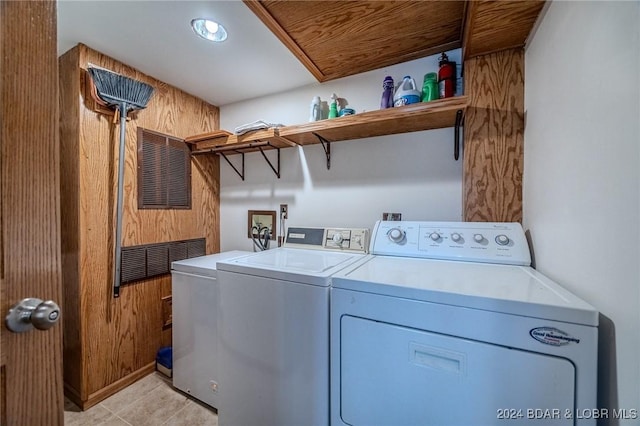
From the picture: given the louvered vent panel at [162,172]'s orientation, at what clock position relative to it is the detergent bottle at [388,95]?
The detergent bottle is roughly at 12 o'clock from the louvered vent panel.

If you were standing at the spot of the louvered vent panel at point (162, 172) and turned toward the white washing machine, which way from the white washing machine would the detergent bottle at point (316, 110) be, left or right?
left

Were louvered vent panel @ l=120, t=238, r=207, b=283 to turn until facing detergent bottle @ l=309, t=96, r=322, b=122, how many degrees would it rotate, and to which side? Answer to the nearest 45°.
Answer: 0° — it already faces it

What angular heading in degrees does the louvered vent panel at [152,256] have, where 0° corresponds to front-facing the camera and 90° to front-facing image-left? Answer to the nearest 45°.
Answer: approximately 315°

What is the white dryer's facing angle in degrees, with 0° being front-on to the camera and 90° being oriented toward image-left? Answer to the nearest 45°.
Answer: approximately 0°

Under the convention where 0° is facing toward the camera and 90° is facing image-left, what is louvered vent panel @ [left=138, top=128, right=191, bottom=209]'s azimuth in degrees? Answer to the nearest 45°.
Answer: approximately 315°

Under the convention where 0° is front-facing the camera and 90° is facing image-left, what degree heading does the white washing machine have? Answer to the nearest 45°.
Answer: approximately 45°
